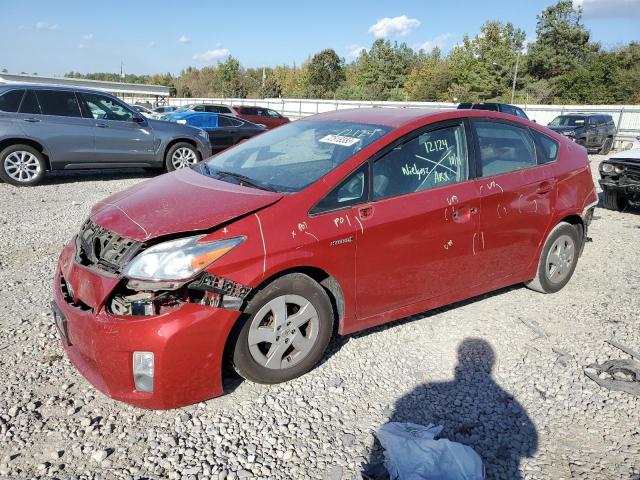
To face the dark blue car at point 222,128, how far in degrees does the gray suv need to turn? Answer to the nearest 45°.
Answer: approximately 45° to its left

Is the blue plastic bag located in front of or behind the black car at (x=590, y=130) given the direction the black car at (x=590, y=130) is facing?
in front

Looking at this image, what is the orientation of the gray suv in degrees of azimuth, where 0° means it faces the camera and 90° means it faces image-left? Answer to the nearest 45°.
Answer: approximately 270°

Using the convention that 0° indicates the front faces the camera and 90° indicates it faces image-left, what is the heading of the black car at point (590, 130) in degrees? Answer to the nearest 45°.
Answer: approximately 45°

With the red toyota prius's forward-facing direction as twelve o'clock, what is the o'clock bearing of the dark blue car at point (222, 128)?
The dark blue car is roughly at 4 o'clock from the red toyota prius.

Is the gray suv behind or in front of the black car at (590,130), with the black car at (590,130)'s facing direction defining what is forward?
in front

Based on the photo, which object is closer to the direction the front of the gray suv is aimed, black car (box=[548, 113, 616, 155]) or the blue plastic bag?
the black car

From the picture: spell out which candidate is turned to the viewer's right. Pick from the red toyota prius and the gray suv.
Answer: the gray suv

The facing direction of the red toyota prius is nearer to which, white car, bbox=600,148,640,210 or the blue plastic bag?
the blue plastic bag

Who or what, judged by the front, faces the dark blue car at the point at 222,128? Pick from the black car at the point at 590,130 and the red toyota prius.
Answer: the black car

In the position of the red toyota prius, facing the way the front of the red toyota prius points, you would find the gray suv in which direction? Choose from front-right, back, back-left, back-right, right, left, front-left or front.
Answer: right

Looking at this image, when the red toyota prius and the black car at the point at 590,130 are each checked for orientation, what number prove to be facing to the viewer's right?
0

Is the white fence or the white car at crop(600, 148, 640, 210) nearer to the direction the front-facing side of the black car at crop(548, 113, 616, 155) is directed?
the white car
